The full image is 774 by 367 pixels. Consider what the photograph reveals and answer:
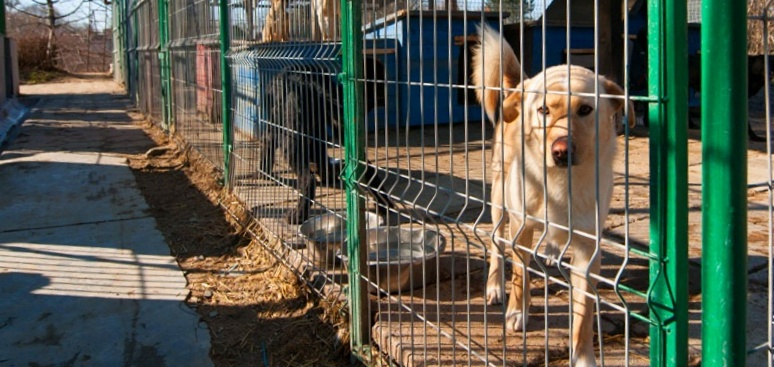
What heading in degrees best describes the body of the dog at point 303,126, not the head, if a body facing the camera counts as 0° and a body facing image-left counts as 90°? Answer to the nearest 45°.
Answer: approximately 45°

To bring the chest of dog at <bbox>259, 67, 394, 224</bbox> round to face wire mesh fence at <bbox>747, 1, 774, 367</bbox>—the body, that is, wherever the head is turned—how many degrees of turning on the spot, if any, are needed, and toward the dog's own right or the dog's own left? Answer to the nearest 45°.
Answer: approximately 90° to the dog's own left

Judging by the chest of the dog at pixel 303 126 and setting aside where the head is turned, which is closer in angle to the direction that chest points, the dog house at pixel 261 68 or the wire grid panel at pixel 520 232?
the wire grid panel

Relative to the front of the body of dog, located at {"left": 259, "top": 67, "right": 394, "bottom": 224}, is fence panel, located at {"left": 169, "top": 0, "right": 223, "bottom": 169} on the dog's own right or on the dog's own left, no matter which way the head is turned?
on the dog's own right
